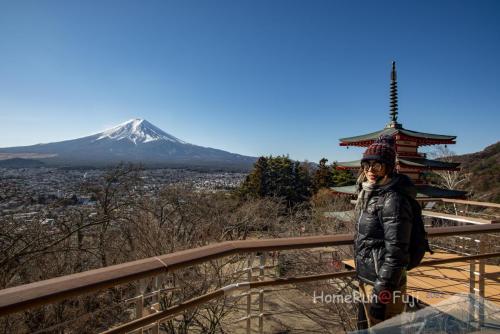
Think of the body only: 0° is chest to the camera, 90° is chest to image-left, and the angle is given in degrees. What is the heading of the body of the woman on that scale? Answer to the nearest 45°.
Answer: approximately 45°

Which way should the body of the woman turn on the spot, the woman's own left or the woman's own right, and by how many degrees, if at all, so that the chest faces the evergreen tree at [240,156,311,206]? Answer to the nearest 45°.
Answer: approximately 135° to the woman's own right

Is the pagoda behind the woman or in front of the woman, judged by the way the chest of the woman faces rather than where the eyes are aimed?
behind

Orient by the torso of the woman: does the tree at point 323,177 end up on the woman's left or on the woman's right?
on the woman's right

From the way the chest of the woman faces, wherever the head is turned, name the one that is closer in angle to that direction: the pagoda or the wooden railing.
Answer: the wooden railing
